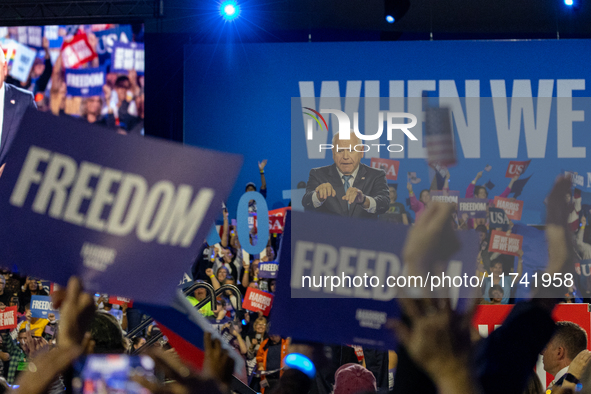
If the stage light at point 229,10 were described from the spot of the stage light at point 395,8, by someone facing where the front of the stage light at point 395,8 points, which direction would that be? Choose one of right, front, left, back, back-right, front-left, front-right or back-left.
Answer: front-right

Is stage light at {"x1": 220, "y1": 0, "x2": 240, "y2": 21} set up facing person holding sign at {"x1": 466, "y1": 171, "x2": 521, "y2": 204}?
no

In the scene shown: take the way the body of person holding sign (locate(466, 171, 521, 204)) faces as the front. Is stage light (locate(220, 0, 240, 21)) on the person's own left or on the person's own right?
on the person's own right

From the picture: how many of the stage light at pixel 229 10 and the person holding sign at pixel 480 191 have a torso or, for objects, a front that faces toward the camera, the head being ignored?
2

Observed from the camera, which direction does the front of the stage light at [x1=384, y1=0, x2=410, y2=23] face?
facing the viewer and to the left of the viewer

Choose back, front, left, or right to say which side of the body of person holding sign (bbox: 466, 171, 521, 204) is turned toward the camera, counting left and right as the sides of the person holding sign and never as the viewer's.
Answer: front

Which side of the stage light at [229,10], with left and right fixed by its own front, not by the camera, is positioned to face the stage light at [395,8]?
left
